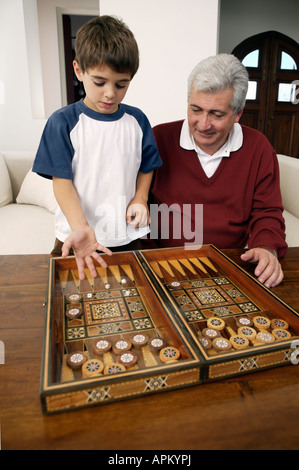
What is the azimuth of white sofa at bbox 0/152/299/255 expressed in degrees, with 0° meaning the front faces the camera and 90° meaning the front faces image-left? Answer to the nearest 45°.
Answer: approximately 0°

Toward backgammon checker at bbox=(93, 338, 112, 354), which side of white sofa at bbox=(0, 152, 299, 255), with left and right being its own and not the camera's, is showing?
front

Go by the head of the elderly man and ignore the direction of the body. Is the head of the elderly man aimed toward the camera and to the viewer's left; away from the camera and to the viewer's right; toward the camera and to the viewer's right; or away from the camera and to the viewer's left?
toward the camera and to the viewer's left

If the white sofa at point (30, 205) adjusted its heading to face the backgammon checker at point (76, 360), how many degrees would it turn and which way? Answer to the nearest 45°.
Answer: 0° — it already faces it

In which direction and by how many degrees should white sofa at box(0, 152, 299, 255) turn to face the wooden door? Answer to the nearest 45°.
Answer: approximately 135° to its left

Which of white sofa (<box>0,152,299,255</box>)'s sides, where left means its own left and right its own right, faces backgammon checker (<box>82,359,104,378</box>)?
front
